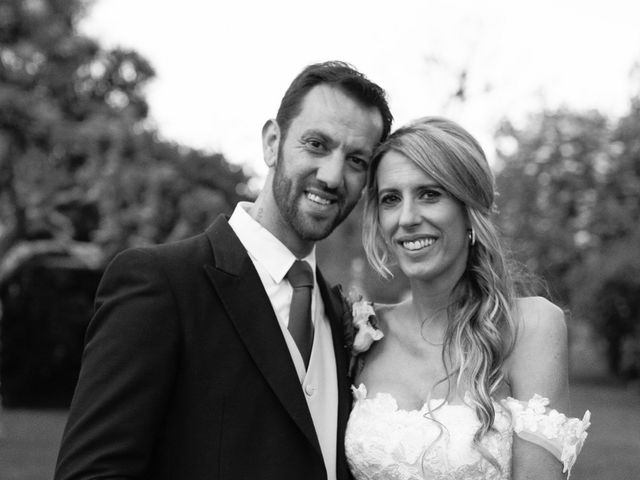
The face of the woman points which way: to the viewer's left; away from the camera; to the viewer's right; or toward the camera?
toward the camera

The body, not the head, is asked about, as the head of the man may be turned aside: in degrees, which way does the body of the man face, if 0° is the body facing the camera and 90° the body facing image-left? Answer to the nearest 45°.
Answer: approximately 315°

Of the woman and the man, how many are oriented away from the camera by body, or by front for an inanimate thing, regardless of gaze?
0

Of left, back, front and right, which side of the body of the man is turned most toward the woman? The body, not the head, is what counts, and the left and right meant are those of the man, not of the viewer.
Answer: left
